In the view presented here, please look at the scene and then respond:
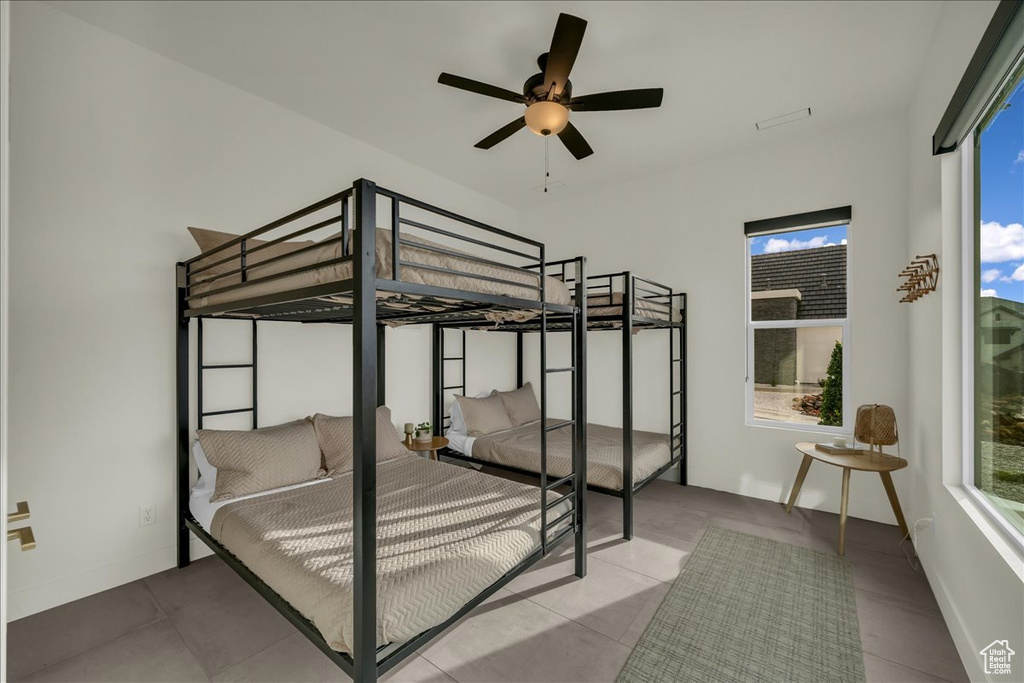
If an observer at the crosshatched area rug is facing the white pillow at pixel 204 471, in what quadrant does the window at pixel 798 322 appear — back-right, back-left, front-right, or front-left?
back-right

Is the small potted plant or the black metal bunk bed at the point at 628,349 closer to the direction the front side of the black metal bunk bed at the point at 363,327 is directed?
the black metal bunk bed

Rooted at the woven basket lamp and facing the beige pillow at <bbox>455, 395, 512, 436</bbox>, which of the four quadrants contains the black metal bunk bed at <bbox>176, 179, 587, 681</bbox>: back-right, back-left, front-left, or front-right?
front-left

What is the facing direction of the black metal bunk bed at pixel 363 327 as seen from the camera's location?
facing the viewer and to the right of the viewer

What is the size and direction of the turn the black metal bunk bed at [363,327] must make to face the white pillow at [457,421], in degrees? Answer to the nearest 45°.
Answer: approximately 135° to its left

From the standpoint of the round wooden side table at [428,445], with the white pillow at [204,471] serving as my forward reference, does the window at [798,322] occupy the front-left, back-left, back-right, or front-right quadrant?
back-left

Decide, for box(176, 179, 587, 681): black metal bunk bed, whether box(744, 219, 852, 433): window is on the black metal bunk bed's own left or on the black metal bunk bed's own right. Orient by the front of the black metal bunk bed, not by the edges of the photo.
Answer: on the black metal bunk bed's own left

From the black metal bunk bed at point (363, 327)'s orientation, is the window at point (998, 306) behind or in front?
in front

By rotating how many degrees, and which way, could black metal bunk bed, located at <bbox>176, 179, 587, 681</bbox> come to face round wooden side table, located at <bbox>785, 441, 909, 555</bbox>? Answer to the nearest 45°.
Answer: approximately 45° to its left

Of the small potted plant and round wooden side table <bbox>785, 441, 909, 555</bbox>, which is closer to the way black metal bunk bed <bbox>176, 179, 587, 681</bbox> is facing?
the round wooden side table

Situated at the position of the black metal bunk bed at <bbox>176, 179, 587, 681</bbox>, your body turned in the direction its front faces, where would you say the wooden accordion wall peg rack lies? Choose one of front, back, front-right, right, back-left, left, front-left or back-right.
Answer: front-left

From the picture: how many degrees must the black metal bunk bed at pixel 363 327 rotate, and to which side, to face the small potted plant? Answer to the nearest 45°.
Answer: approximately 135° to its left
